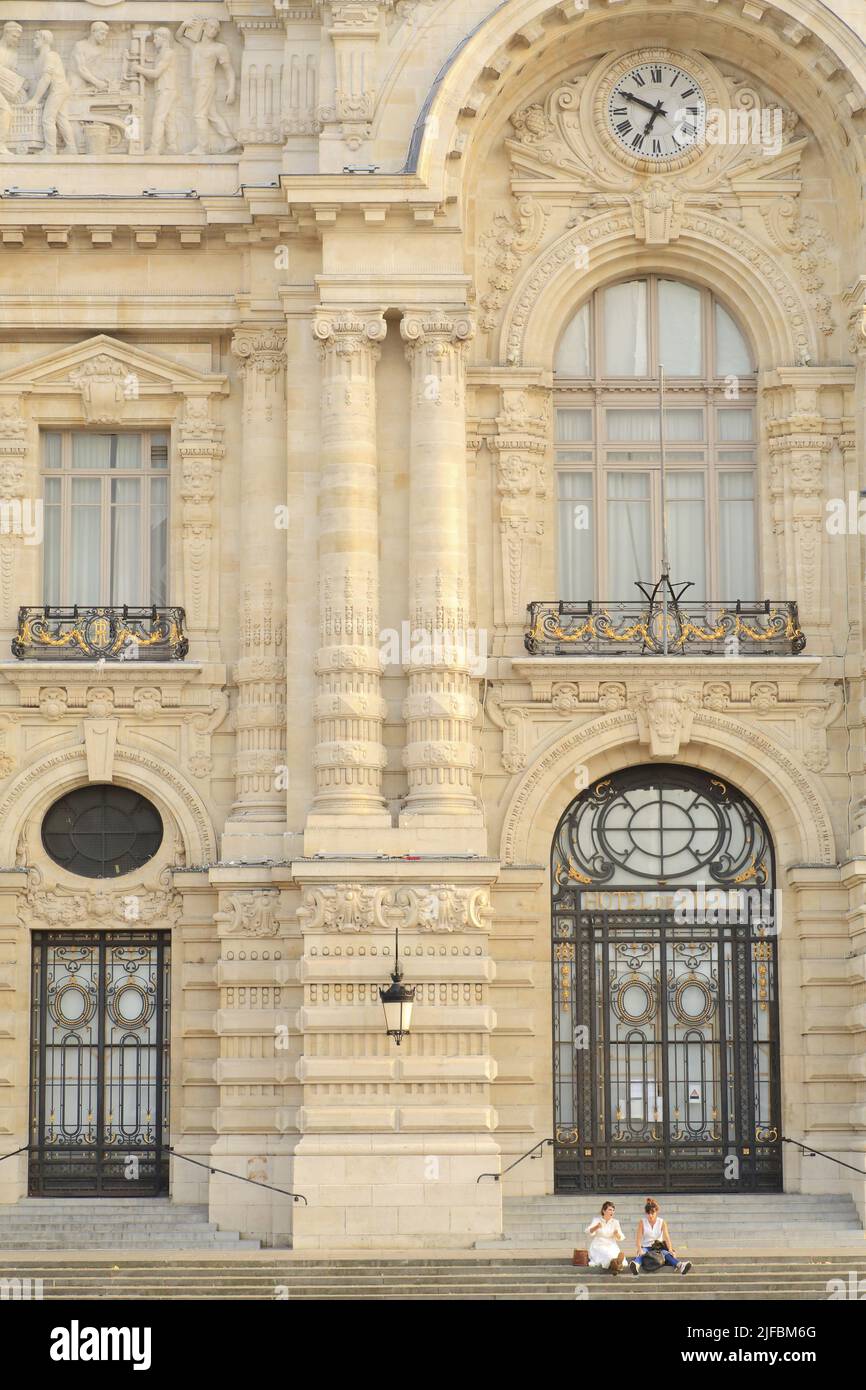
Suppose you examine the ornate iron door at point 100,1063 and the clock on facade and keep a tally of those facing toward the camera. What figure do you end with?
2

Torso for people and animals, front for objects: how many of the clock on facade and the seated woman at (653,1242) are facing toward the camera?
2

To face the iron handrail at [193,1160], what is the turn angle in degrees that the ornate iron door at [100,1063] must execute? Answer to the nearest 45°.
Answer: approximately 45° to its left

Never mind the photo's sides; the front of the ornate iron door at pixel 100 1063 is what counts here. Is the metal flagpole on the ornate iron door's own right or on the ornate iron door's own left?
on the ornate iron door's own left

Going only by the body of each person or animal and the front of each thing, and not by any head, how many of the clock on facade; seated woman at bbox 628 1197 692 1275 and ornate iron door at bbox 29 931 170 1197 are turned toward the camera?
3

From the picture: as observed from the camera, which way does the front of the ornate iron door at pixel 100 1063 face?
facing the viewer

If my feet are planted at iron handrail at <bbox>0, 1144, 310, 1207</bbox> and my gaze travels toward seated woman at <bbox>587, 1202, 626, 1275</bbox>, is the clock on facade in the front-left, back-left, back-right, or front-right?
front-left

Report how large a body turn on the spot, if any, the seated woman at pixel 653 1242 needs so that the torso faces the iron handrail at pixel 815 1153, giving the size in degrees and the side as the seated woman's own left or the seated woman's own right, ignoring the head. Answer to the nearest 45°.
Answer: approximately 135° to the seated woman's own left

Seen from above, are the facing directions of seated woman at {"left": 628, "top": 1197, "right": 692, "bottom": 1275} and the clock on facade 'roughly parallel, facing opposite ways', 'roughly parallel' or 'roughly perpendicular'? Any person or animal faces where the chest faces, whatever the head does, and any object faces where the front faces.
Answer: roughly parallel

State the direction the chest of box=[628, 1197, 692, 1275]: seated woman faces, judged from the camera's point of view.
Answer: toward the camera

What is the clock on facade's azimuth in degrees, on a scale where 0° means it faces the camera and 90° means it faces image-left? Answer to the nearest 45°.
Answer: approximately 0°

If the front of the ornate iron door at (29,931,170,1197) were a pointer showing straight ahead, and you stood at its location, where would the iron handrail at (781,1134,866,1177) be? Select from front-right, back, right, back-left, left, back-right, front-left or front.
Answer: left
